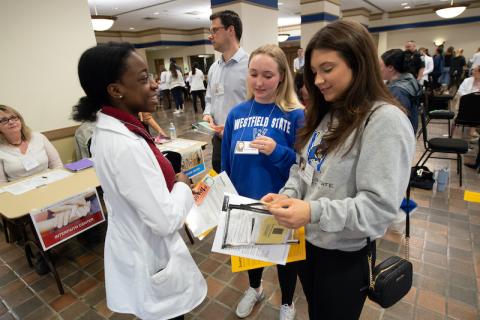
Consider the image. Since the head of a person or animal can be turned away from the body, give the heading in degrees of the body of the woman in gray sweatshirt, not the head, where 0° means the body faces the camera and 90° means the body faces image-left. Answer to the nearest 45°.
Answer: approximately 45°

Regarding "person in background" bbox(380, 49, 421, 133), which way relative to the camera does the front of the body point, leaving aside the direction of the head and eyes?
to the viewer's left

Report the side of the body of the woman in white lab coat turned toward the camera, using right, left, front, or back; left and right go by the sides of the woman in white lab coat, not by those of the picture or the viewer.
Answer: right

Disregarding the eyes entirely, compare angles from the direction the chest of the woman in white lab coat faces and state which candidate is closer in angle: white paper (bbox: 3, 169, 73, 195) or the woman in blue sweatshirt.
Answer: the woman in blue sweatshirt

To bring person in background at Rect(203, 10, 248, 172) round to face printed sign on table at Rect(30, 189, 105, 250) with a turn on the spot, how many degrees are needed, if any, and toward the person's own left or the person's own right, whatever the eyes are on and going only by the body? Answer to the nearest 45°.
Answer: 0° — they already face it

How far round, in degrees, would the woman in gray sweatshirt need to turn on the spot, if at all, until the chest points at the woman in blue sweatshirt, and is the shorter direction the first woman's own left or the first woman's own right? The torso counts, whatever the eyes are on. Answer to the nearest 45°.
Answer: approximately 90° to the first woman's own right
